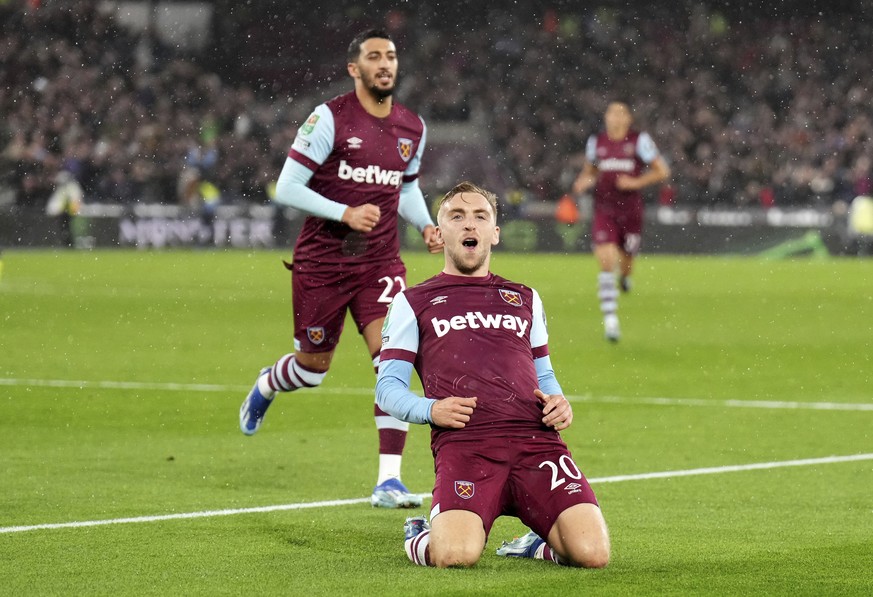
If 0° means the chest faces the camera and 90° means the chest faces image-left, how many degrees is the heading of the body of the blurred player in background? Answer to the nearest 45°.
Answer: approximately 0°

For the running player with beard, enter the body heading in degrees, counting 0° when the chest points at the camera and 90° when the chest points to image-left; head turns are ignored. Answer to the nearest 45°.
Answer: approximately 315°
